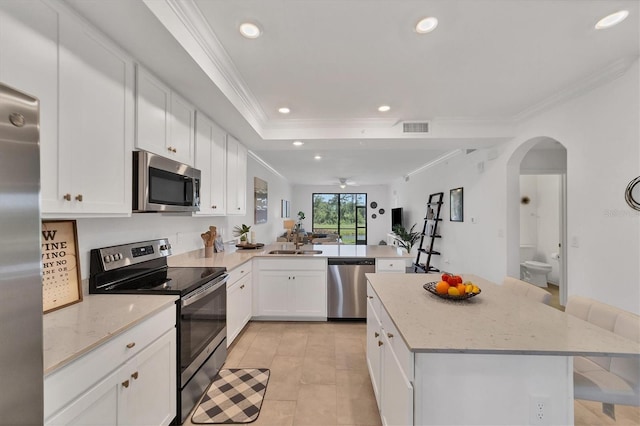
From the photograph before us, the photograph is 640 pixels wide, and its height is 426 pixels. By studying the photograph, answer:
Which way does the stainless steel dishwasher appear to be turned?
toward the camera

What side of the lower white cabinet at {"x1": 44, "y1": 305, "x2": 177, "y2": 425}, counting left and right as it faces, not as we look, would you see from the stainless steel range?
left

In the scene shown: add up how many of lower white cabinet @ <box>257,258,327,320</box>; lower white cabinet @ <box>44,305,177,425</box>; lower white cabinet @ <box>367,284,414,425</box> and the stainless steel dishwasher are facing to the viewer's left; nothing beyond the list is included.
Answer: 1

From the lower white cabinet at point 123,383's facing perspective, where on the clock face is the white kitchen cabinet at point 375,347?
The white kitchen cabinet is roughly at 11 o'clock from the lower white cabinet.

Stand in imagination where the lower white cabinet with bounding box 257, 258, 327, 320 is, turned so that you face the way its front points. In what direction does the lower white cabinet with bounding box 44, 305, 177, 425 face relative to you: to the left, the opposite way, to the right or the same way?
to the left

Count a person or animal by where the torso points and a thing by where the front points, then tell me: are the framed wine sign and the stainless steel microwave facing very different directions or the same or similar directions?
same or similar directions

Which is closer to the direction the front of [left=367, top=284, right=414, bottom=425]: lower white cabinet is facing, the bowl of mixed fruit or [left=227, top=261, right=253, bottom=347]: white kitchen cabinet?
the white kitchen cabinet

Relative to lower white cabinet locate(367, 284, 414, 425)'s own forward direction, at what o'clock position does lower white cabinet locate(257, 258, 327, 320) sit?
lower white cabinet locate(257, 258, 327, 320) is roughly at 2 o'clock from lower white cabinet locate(367, 284, 414, 425).

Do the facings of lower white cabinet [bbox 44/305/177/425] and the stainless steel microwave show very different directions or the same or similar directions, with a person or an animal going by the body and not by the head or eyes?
same or similar directions

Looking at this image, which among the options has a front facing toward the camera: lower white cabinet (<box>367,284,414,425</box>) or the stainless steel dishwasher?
the stainless steel dishwasher

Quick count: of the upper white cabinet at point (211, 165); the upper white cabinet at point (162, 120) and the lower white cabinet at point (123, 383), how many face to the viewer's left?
0

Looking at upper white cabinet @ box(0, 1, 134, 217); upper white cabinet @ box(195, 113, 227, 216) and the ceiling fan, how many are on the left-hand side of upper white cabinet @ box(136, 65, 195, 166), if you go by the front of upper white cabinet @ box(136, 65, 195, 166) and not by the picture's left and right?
2

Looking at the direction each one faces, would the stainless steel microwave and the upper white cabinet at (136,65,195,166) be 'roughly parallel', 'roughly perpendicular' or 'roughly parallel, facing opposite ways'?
roughly parallel

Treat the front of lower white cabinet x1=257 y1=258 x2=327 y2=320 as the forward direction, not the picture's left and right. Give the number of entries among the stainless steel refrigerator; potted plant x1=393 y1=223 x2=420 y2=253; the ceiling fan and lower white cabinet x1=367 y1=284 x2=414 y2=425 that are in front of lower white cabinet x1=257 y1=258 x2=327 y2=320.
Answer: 2

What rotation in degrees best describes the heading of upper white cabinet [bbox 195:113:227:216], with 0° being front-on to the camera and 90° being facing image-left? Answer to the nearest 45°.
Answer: approximately 315°

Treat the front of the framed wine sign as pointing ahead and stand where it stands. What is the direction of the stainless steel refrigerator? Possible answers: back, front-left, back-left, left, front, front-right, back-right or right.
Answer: front-right

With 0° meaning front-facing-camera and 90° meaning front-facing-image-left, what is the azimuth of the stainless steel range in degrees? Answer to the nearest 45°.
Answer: approximately 315°

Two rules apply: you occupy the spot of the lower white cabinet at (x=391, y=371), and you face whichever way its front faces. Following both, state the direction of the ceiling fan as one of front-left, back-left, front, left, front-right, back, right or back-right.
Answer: right

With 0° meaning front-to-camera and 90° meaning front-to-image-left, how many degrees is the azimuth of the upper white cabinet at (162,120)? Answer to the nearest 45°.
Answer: approximately 315°

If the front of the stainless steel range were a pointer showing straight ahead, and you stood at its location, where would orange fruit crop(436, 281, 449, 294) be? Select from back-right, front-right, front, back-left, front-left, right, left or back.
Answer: front

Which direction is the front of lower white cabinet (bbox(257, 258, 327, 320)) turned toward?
toward the camera
